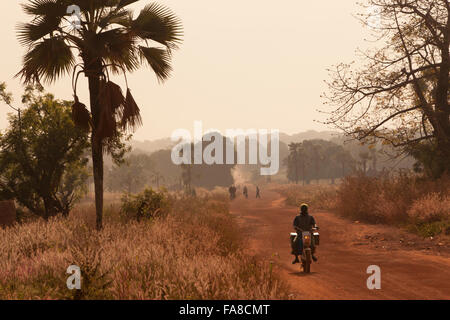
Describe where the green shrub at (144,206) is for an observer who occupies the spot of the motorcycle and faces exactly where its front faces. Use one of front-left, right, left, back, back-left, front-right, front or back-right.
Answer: back-right

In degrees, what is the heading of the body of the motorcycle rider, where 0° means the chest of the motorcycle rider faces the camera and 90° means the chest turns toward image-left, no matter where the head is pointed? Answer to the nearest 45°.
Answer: approximately 0°

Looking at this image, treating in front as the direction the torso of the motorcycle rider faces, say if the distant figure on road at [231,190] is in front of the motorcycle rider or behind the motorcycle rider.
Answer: behind
